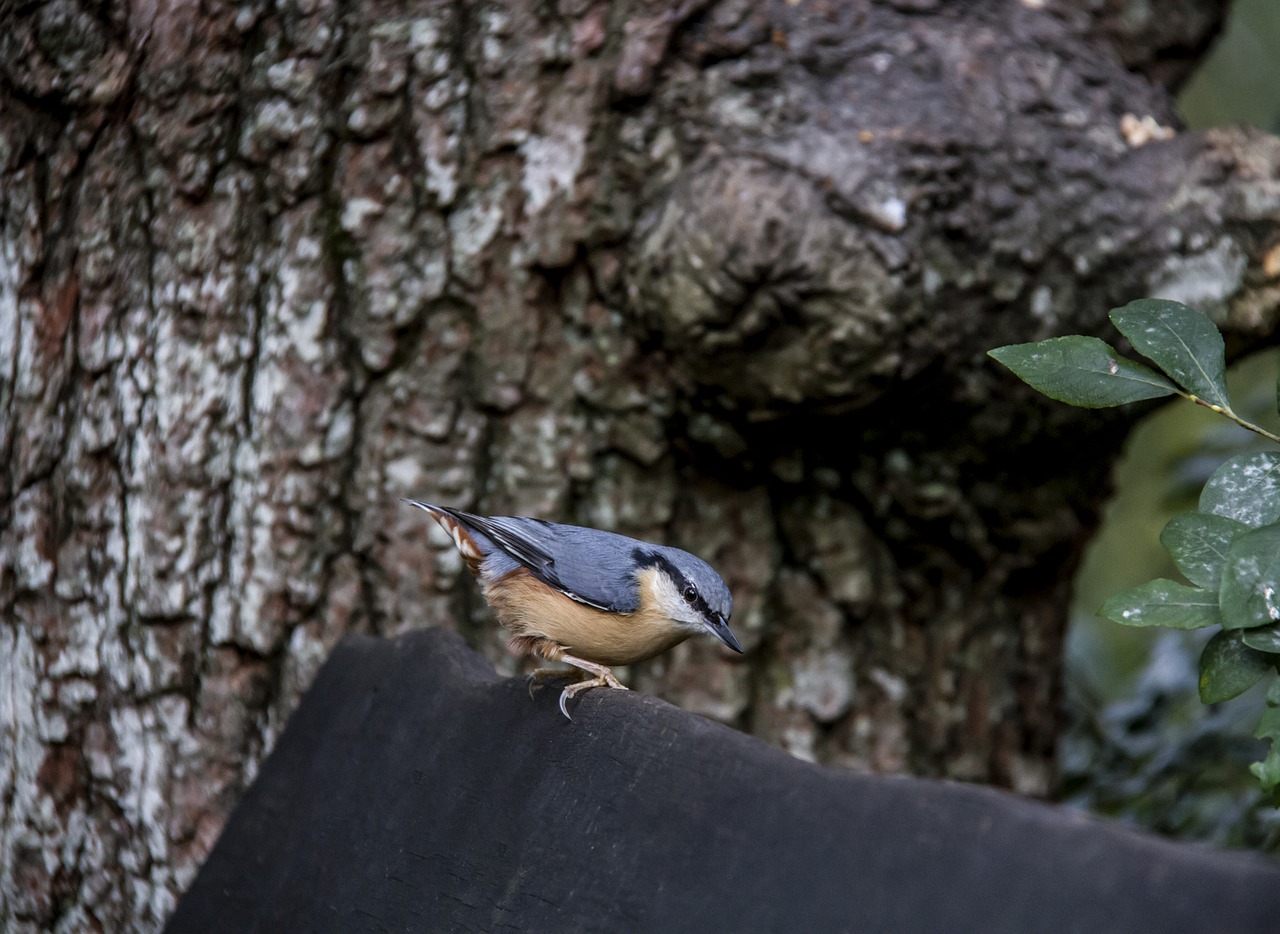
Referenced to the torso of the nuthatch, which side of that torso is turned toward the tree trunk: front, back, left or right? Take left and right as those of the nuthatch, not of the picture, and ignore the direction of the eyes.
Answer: left

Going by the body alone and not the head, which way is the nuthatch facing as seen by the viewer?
to the viewer's right
